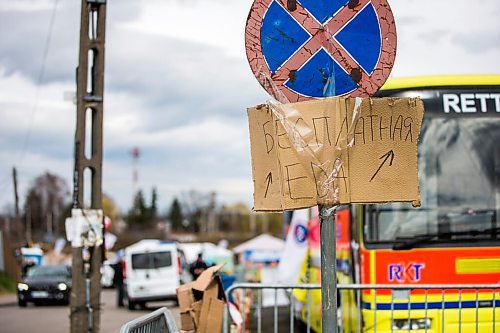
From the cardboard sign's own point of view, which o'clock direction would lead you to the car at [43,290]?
The car is roughly at 5 o'clock from the cardboard sign.

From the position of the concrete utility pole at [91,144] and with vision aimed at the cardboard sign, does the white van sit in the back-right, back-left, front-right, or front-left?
back-left

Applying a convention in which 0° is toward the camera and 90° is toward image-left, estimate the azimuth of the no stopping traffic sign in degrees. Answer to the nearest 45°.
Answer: approximately 0°

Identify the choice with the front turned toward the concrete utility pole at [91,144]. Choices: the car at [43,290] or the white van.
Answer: the car
